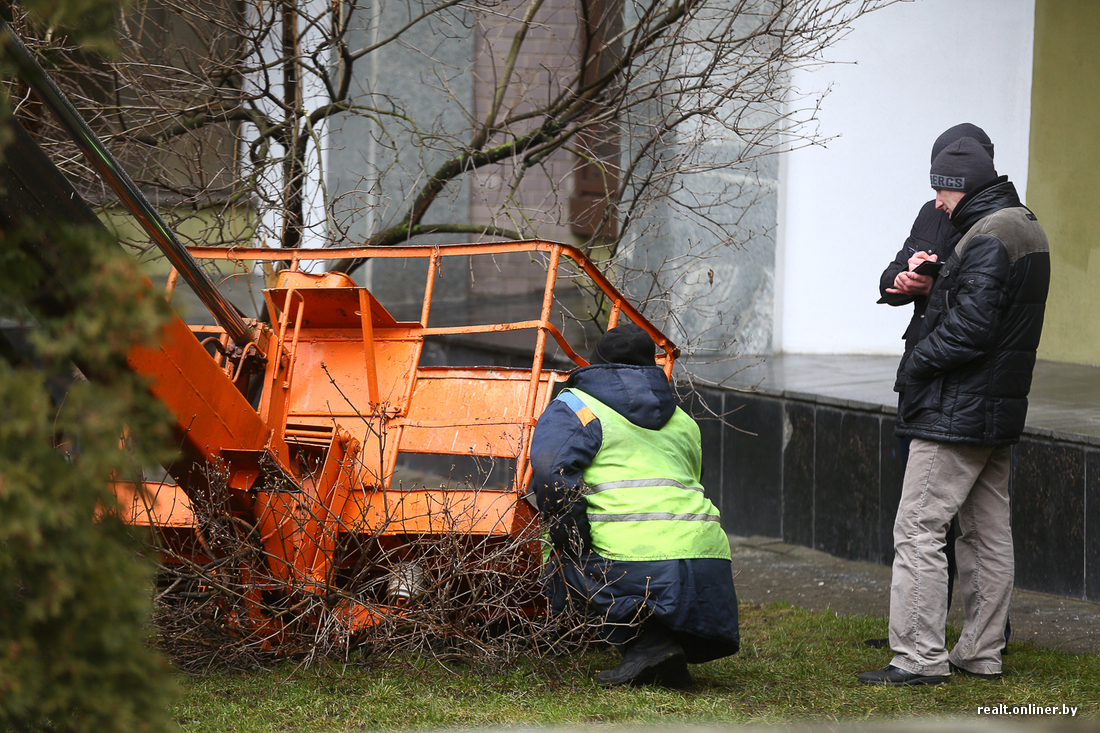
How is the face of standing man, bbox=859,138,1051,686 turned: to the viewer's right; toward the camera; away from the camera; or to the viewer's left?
to the viewer's left

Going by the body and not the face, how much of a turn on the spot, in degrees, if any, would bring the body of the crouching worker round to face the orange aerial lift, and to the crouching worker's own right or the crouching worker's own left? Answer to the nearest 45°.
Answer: approximately 45° to the crouching worker's own left

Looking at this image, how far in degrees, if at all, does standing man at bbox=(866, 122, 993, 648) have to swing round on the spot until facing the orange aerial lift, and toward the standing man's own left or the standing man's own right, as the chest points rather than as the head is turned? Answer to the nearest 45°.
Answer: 0° — they already face it

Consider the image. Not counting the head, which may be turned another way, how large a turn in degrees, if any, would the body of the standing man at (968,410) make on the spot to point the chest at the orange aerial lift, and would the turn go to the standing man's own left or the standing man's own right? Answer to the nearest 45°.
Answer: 0° — they already face it

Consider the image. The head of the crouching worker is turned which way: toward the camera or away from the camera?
away from the camera

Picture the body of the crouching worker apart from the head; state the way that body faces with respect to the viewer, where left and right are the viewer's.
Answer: facing away from the viewer and to the left of the viewer

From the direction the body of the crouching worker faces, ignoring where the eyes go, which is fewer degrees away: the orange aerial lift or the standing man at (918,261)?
the orange aerial lift

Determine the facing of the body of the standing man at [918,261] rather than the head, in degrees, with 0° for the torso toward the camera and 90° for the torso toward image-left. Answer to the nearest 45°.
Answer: approximately 45°

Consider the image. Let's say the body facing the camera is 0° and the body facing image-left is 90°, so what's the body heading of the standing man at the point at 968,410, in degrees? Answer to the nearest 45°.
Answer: approximately 90°

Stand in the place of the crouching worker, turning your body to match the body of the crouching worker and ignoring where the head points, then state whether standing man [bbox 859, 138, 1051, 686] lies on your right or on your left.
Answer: on your right

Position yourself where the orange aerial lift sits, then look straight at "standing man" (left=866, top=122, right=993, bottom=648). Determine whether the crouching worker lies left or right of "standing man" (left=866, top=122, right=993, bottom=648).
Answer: right

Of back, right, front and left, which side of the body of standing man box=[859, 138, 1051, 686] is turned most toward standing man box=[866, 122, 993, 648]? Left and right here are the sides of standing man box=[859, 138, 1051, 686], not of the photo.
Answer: right
